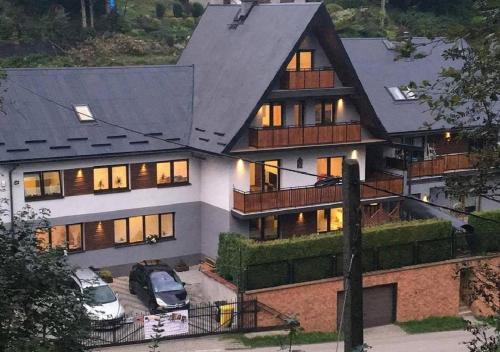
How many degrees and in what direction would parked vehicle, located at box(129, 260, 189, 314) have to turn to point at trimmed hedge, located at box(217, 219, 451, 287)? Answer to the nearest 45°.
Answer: approximately 45° to its left

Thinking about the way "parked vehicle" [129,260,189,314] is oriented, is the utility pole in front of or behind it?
in front

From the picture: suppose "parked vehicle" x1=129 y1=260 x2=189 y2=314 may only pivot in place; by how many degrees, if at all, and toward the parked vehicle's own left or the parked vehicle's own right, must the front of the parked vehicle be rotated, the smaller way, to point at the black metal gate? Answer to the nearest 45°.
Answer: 0° — it already faces it

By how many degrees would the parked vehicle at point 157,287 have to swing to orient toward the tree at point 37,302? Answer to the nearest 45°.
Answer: approximately 45° to its right

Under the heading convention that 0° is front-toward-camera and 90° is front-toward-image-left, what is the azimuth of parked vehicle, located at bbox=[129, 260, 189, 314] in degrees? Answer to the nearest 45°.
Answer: approximately 315°

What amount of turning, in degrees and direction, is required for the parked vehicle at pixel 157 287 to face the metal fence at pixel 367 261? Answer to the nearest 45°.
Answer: approximately 45° to its left

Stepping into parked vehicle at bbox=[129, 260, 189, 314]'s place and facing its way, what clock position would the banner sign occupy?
The banner sign is roughly at 1 o'clock from the parked vehicle.

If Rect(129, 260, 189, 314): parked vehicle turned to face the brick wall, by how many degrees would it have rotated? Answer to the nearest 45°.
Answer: approximately 45° to its left
